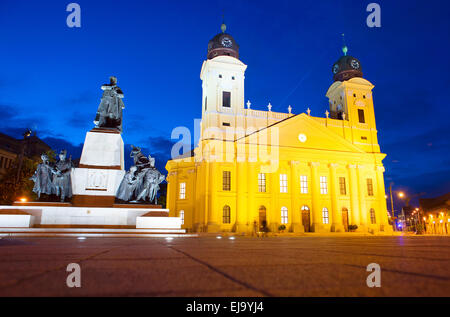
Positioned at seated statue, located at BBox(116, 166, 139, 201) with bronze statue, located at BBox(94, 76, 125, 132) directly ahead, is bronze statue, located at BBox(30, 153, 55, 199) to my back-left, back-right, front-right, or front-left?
front-left

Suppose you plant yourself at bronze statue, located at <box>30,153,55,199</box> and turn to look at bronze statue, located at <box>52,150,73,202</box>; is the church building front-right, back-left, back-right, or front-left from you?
front-left

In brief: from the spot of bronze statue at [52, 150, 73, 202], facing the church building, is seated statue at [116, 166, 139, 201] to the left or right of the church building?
right

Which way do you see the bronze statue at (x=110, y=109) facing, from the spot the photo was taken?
facing the viewer

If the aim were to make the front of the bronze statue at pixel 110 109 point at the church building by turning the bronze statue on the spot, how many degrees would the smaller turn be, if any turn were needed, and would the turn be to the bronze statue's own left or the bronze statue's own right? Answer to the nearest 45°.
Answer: approximately 135° to the bronze statue's own left

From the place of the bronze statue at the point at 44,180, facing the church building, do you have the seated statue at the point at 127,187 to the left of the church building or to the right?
right
